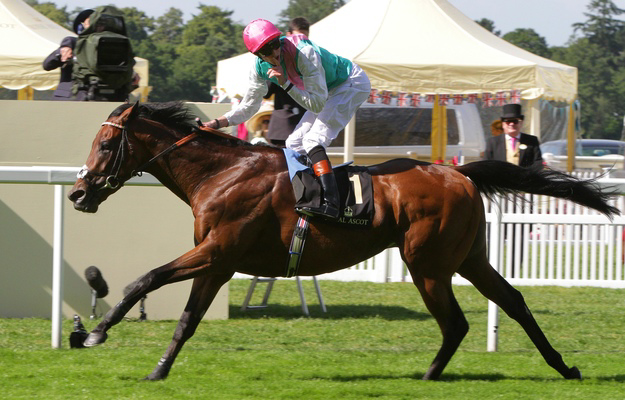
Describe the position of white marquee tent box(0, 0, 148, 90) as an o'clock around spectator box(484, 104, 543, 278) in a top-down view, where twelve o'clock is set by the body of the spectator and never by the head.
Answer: The white marquee tent is roughly at 4 o'clock from the spectator.

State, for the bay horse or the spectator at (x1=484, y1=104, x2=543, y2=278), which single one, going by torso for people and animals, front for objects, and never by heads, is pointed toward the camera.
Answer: the spectator

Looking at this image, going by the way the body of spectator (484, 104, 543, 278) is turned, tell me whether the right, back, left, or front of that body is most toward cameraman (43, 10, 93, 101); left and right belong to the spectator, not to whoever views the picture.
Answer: right

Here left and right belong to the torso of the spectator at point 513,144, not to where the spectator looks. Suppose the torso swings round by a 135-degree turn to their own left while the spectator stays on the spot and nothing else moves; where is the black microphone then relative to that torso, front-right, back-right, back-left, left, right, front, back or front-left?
back

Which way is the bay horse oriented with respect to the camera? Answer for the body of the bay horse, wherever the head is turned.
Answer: to the viewer's left

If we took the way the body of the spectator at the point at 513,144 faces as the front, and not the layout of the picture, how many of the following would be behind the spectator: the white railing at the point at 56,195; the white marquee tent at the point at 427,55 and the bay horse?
1

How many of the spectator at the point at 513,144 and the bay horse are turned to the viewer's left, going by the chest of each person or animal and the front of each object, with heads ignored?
1

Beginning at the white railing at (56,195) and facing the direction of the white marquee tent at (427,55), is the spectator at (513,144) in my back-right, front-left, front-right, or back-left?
front-right

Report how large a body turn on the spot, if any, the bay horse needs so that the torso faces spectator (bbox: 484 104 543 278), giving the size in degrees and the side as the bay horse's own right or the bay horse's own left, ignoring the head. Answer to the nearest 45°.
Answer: approximately 135° to the bay horse's own right

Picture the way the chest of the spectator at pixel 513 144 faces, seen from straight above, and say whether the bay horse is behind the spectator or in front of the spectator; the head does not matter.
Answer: in front

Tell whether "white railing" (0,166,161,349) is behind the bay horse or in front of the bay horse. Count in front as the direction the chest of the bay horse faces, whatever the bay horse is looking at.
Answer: in front

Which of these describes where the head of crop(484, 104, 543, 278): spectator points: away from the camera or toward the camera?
toward the camera

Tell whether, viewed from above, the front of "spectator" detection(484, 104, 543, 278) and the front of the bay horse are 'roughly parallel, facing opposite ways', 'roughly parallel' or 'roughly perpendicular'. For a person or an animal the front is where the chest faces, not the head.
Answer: roughly perpendicular

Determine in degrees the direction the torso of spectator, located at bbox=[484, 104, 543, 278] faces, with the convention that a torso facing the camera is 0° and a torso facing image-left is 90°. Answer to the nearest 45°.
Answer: approximately 0°

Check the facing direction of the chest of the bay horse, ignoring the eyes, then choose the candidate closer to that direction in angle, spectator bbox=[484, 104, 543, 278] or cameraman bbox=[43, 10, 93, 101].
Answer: the cameraman

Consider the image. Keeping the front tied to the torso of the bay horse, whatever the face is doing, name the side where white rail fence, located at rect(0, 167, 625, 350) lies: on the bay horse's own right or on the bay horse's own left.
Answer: on the bay horse's own right

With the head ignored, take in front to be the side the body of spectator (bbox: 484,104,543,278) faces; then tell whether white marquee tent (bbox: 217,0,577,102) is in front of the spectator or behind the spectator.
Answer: behind
